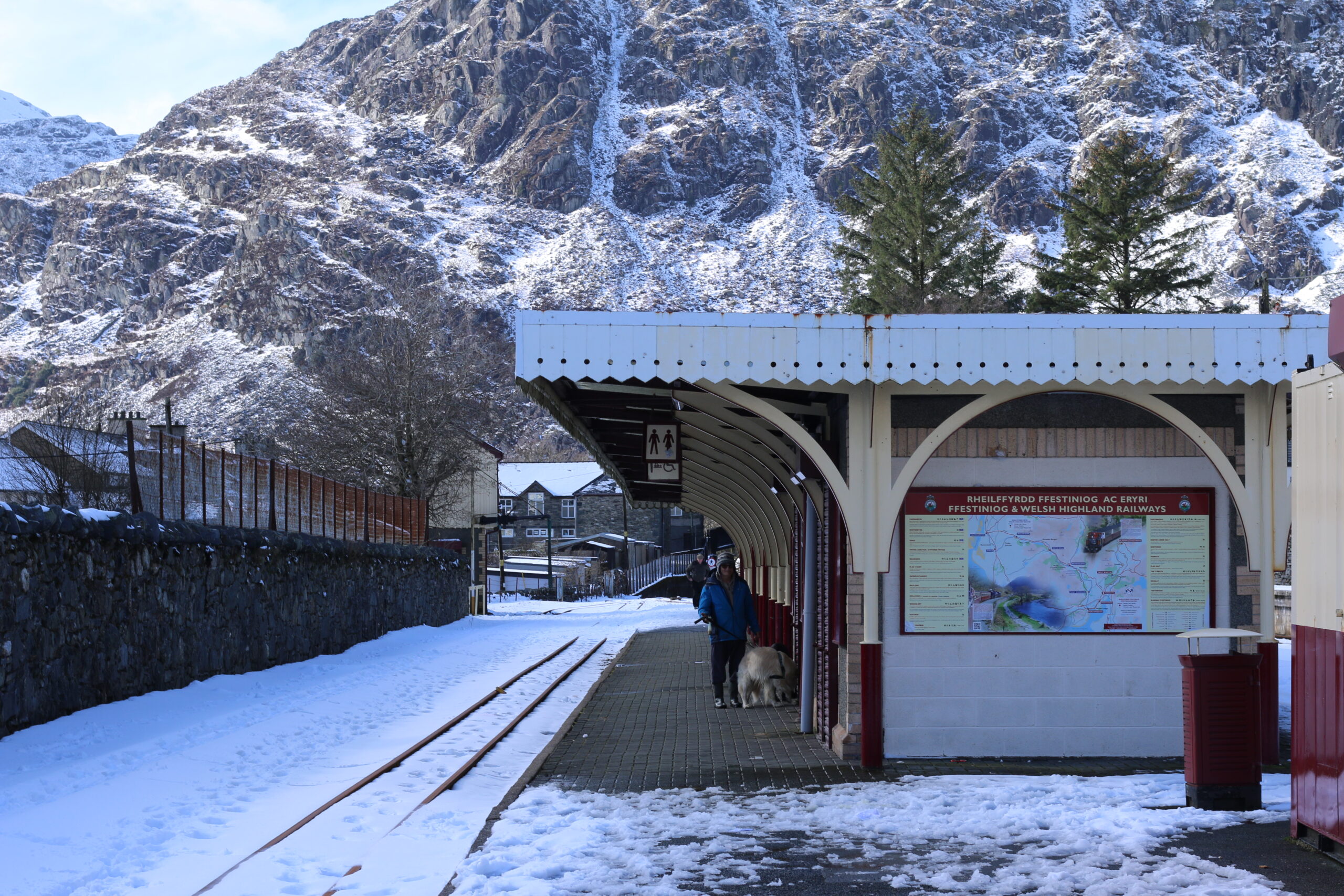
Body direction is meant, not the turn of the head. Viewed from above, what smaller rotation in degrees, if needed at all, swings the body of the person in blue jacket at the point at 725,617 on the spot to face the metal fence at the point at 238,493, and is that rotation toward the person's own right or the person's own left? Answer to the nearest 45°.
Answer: approximately 135° to the person's own right

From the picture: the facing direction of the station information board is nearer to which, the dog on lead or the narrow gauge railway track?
the narrow gauge railway track

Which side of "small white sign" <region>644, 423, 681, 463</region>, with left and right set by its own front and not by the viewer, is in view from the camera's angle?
front

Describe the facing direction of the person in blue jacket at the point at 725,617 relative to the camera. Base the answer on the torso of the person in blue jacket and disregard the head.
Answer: toward the camera

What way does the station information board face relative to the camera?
toward the camera

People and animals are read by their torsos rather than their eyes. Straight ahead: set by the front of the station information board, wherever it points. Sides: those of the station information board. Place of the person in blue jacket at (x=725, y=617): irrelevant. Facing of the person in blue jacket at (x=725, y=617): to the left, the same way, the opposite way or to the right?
the same way

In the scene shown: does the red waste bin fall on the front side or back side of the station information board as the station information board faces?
on the front side

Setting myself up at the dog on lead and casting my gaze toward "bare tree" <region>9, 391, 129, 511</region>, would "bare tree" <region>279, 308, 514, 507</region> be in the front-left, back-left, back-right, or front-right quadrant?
front-right

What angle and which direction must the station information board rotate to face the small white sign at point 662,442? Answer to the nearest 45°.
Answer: approximately 135° to its right

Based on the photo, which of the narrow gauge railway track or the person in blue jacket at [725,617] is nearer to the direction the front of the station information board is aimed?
the narrow gauge railway track

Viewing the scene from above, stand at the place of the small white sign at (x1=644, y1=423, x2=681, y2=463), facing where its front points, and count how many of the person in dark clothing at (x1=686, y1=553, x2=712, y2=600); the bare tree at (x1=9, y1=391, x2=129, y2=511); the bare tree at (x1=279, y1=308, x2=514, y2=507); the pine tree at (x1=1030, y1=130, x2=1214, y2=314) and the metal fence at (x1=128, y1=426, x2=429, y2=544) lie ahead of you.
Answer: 0

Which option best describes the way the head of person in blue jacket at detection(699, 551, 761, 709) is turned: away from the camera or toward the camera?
toward the camera

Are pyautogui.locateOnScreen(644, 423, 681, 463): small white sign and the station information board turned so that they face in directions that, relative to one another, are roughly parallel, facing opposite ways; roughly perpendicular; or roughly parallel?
roughly parallel

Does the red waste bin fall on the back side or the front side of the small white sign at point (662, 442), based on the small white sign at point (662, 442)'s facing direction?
on the front side

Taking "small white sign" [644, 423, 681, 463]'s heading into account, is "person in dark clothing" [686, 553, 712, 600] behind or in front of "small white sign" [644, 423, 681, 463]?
behind
